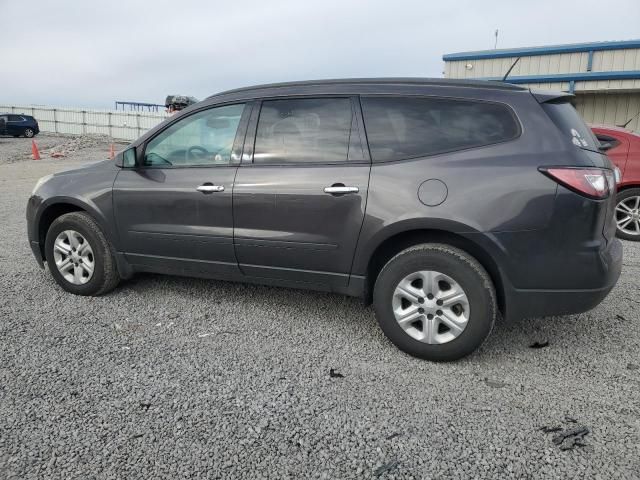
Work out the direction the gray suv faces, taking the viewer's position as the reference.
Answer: facing away from the viewer and to the left of the viewer

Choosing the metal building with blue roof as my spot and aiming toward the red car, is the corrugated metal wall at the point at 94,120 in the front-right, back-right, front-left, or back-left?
back-right

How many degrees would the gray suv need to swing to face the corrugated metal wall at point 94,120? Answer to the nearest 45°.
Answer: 0° — it already faces it

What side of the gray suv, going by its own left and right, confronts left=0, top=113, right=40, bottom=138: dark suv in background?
front

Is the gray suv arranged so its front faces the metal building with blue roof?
no

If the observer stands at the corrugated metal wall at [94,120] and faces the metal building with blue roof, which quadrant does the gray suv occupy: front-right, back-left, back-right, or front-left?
front-right

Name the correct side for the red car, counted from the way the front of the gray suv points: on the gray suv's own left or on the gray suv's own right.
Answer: on the gray suv's own right
